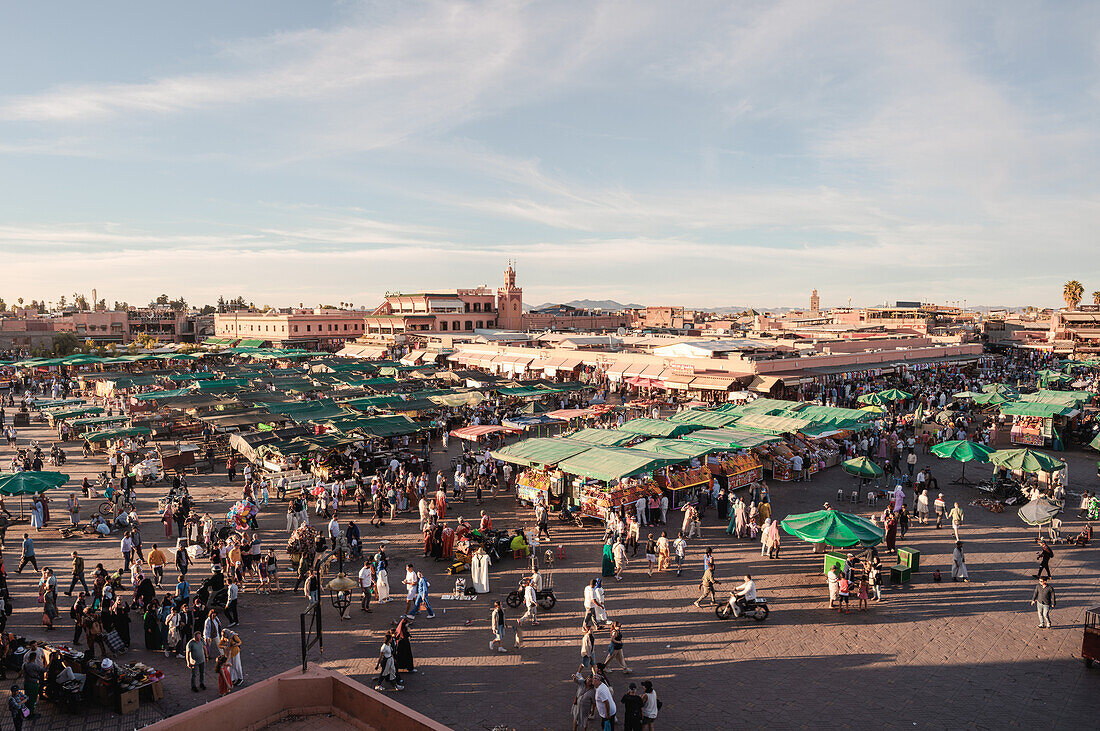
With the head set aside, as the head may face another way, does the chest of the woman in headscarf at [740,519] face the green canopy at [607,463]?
no

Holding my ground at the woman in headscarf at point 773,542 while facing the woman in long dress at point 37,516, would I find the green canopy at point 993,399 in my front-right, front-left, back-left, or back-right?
back-right

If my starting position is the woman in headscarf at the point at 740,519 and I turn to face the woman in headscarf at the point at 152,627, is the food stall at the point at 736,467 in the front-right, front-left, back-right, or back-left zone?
back-right

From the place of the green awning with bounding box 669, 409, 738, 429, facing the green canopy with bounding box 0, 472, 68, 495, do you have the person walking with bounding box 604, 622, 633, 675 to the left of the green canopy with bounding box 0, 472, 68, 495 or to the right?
left
